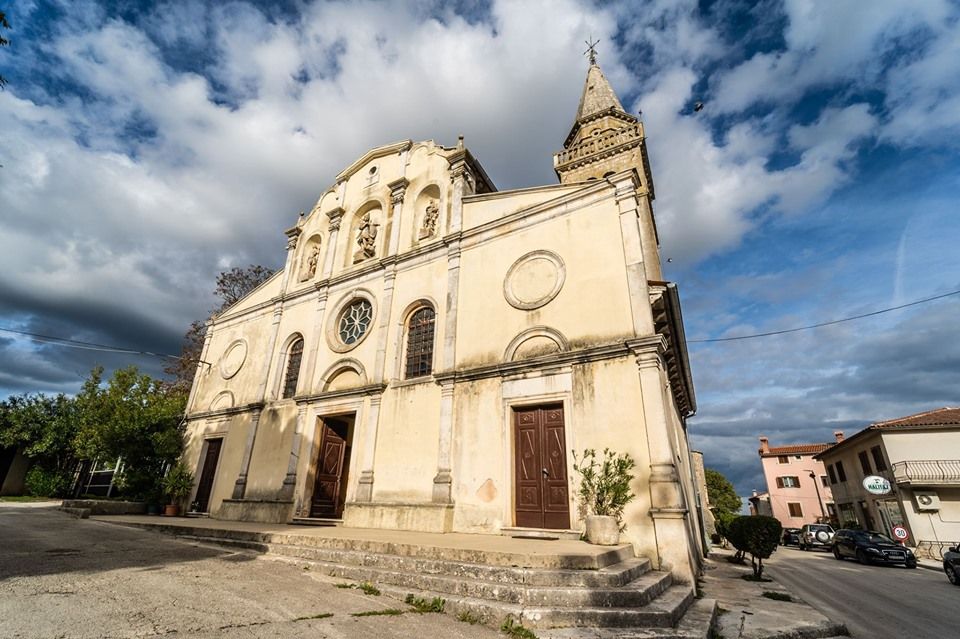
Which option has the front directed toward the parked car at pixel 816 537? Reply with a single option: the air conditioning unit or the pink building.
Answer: the pink building

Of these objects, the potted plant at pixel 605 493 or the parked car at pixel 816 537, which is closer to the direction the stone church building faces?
the potted plant

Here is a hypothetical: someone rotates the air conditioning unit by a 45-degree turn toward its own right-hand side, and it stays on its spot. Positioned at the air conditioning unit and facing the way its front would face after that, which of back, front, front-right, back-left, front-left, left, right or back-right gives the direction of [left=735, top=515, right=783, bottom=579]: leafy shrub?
front-left

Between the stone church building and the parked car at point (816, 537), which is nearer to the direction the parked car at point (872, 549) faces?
the stone church building

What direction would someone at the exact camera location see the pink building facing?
facing the viewer

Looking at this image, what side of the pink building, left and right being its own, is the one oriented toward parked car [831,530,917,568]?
front

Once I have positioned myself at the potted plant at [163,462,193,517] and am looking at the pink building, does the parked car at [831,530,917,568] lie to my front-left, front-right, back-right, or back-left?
front-right

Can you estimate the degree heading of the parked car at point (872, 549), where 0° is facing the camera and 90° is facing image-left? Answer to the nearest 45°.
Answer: approximately 315°

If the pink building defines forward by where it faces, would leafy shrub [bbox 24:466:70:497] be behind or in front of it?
in front

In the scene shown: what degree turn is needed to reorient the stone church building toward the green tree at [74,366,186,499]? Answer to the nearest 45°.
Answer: approximately 90° to its right

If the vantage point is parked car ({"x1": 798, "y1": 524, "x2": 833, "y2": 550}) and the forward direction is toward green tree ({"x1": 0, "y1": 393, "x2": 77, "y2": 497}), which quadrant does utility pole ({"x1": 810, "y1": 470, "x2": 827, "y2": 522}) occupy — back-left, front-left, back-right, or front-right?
back-right

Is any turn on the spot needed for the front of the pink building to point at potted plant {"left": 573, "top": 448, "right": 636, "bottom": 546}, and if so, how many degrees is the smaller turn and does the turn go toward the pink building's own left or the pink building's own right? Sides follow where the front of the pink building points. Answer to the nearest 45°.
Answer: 0° — it already faces it

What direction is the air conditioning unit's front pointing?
toward the camera
